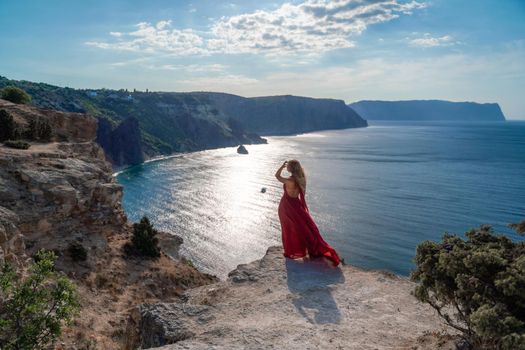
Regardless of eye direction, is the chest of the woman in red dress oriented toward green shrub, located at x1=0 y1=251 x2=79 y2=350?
no

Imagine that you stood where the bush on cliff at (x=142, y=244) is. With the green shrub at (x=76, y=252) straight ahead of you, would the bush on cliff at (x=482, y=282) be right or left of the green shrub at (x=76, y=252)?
left

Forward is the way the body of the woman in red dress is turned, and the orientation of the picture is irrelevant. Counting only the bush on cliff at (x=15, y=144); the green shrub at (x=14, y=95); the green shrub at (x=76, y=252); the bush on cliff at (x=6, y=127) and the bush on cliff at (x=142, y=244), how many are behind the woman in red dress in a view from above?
0

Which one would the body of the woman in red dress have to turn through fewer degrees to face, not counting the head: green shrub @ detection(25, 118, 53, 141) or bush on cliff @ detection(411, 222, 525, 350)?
the green shrub

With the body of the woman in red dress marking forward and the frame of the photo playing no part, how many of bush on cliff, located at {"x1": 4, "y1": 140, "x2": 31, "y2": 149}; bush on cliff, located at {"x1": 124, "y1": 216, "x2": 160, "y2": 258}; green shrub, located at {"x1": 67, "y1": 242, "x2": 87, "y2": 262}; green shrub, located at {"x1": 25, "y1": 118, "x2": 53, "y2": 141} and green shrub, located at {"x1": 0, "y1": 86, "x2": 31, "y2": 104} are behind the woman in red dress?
0

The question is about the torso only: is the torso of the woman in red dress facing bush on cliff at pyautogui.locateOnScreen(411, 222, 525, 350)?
no

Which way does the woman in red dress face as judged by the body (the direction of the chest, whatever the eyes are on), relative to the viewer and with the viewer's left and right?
facing away from the viewer and to the left of the viewer

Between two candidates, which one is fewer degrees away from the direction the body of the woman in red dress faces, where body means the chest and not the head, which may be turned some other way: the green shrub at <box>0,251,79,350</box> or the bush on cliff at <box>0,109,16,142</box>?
the bush on cliff

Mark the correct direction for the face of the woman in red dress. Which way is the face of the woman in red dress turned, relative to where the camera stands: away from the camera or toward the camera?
away from the camera
